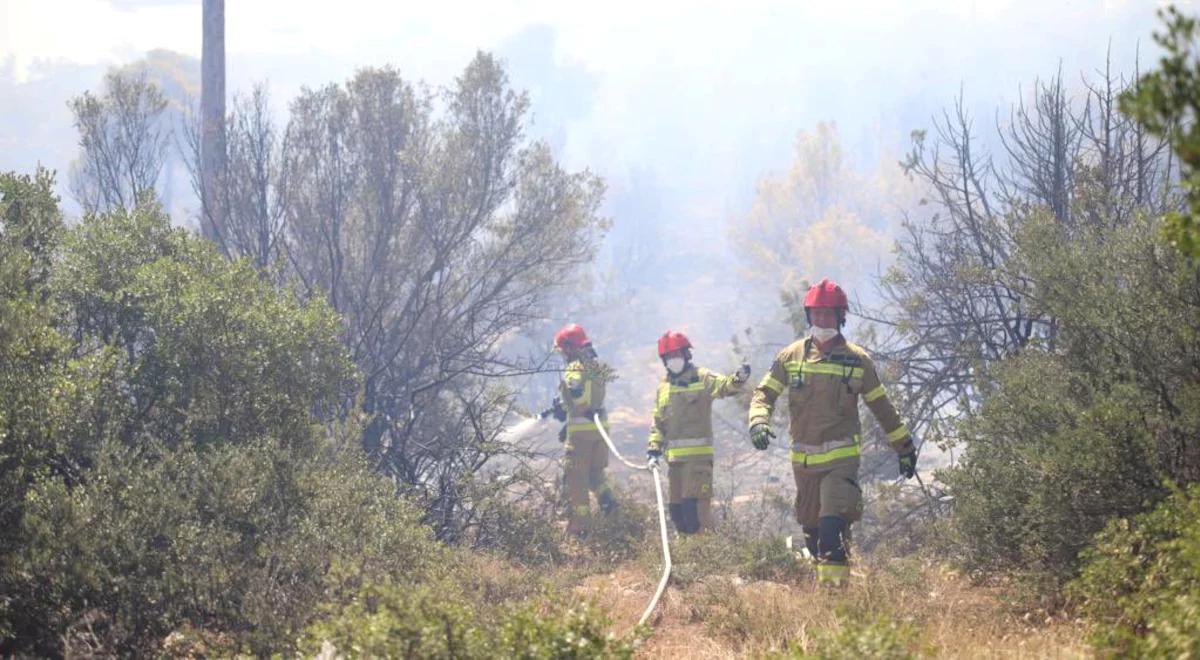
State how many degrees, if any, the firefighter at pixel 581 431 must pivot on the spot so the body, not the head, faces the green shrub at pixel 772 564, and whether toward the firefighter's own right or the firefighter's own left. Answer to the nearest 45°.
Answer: approximately 90° to the firefighter's own left

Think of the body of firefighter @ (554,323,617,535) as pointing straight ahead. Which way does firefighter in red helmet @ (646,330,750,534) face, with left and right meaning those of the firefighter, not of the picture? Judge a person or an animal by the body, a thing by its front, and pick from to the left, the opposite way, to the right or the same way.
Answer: to the left

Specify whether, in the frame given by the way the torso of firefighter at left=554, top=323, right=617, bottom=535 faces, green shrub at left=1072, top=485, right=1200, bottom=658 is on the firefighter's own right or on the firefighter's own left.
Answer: on the firefighter's own left

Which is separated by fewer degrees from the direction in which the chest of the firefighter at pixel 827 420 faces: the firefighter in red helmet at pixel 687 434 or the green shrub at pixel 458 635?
the green shrub

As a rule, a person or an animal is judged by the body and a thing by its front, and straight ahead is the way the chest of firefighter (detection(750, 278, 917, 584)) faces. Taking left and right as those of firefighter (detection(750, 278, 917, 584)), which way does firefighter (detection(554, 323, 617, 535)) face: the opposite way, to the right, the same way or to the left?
to the right

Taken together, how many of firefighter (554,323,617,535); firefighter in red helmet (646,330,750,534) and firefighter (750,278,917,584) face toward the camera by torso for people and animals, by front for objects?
2

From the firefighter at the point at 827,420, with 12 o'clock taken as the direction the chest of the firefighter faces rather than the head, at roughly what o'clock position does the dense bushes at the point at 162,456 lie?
The dense bushes is roughly at 2 o'clock from the firefighter.

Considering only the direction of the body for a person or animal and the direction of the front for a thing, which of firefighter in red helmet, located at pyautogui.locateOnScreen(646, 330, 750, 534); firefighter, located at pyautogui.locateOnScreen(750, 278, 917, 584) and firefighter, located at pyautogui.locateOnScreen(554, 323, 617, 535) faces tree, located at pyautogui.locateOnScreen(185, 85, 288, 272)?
firefighter, located at pyautogui.locateOnScreen(554, 323, 617, 535)

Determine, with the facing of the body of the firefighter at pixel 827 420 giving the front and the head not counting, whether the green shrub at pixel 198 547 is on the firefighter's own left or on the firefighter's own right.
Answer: on the firefighter's own right

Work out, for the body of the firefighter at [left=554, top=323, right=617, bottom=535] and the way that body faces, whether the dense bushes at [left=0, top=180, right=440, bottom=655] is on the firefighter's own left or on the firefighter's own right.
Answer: on the firefighter's own left

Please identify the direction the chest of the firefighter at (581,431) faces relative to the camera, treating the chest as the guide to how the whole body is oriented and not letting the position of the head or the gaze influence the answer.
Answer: to the viewer's left
